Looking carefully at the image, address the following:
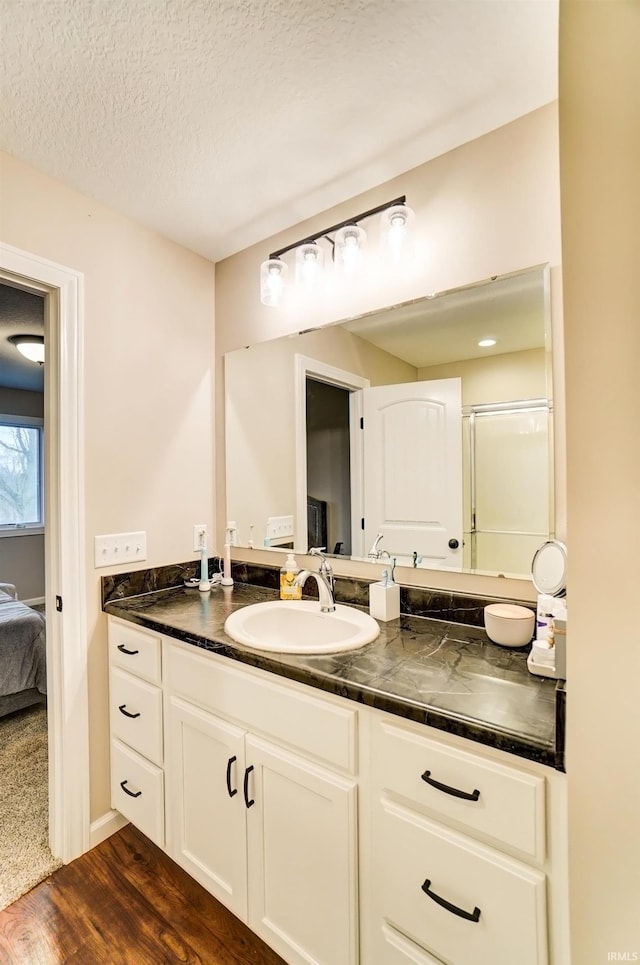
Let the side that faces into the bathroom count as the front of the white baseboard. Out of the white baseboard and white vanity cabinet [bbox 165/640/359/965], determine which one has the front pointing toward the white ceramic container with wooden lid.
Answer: the white baseboard

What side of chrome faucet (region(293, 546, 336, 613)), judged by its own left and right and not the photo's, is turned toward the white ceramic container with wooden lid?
left

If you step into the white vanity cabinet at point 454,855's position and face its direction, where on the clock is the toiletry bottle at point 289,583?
The toiletry bottle is roughly at 3 o'clock from the white vanity cabinet.

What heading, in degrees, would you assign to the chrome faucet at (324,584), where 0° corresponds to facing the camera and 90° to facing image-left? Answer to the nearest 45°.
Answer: approximately 45°

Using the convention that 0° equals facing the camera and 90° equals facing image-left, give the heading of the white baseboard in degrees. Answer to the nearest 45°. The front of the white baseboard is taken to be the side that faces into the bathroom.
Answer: approximately 315°

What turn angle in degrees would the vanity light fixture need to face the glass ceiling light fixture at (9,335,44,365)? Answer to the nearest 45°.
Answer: approximately 90° to its right

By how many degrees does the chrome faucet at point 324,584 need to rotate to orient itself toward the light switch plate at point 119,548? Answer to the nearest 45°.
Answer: approximately 45° to its right
